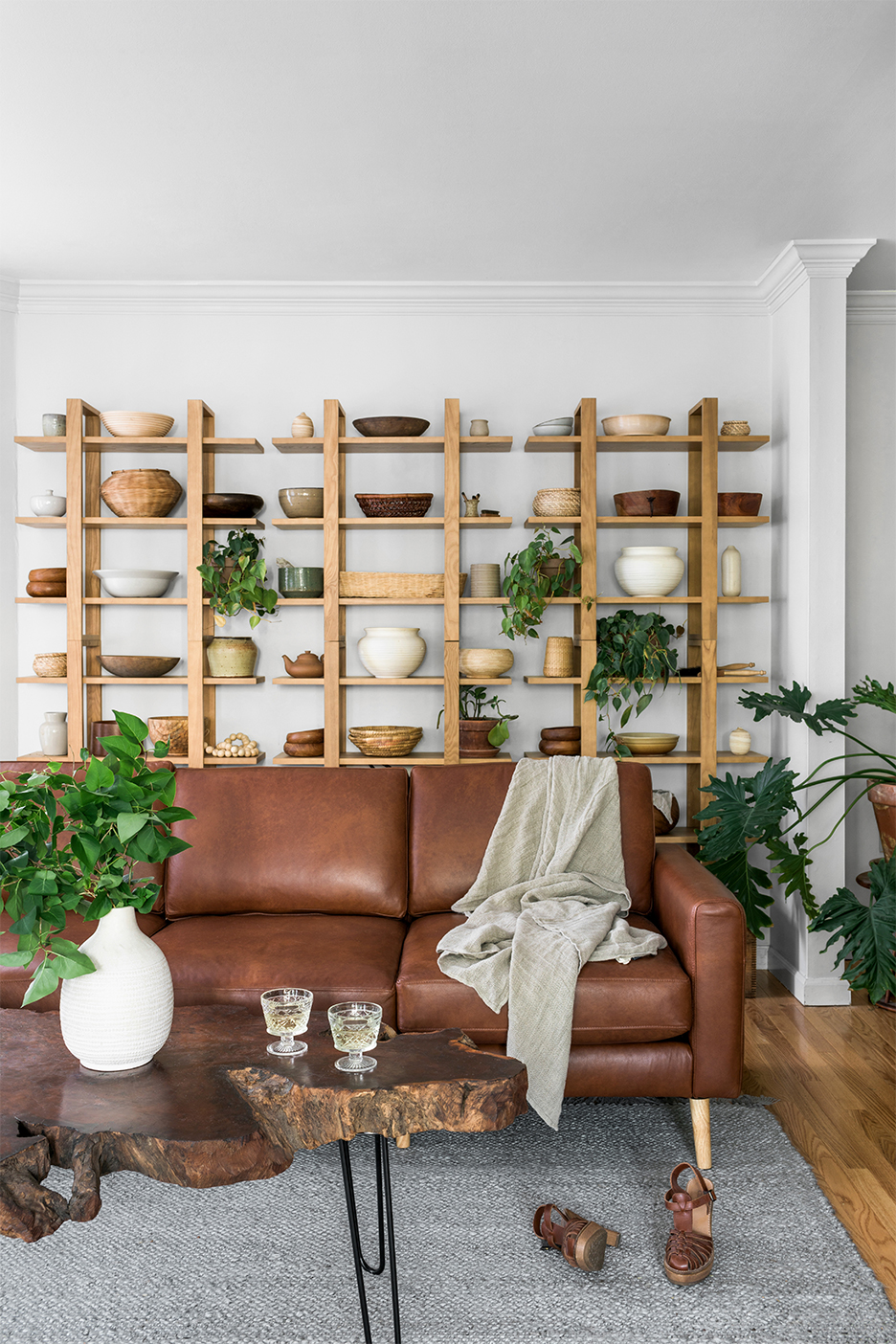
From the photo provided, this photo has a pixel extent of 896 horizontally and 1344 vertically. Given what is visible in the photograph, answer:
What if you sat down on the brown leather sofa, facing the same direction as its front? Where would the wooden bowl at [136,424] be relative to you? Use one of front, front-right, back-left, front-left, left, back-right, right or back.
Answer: back-right

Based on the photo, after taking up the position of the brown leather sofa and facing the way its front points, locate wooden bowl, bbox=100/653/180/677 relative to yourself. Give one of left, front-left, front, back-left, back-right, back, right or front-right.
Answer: back-right

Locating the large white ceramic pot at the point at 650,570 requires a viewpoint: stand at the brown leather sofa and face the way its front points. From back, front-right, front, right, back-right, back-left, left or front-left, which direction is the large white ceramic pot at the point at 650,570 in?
back-left

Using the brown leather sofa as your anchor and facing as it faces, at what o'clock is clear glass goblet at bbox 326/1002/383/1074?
The clear glass goblet is roughly at 12 o'clock from the brown leather sofa.

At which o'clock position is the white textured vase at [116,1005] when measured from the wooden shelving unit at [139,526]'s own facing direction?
The white textured vase is roughly at 12 o'clock from the wooden shelving unit.

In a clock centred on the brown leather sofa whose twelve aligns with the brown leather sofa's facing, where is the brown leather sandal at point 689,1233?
The brown leather sandal is roughly at 11 o'clock from the brown leather sofa.

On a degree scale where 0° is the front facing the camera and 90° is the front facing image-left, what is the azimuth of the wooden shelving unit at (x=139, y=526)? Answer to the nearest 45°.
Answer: approximately 0°
